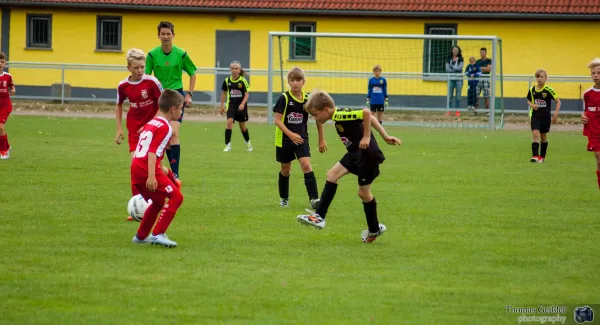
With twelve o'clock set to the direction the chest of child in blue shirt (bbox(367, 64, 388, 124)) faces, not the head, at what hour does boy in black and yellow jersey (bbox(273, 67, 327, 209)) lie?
The boy in black and yellow jersey is roughly at 12 o'clock from the child in blue shirt.

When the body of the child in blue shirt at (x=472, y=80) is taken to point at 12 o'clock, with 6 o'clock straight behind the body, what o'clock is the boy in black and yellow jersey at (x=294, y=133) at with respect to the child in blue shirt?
The boy in black and yellow jersey is roughly at 12 o'clock from the child in blue shirt.

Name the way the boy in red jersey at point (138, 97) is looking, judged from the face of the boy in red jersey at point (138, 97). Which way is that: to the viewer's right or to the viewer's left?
to the viewer's right

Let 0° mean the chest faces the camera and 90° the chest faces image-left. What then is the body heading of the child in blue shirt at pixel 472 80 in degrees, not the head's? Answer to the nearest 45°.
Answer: approximately 0°

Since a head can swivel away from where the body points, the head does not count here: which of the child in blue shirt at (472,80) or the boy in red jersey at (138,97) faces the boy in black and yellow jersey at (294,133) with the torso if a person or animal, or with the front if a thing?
the child in blue shirt

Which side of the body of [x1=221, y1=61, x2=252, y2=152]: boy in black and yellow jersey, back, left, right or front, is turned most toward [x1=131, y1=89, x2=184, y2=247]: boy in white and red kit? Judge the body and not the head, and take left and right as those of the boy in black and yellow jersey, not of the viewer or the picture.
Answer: front

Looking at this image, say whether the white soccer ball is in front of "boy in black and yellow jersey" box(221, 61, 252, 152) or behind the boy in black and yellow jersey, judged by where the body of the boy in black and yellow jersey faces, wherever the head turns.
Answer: in front

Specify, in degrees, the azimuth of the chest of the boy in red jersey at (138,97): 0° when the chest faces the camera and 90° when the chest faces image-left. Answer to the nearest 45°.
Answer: approximately 0°

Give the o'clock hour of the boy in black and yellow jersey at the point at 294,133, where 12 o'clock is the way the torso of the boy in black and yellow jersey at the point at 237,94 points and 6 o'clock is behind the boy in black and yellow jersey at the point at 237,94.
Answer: the boy in black and yellow jersey at the point at 294,133 is roughly at 12 o'clock from the boy in black and yellow jersey at the point at 237,94.

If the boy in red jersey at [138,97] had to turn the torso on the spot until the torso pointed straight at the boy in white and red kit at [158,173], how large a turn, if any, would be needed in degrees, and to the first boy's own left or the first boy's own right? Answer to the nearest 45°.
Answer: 0° — they already face them
